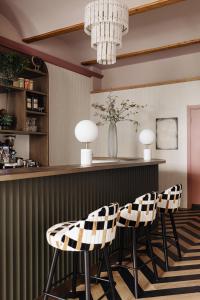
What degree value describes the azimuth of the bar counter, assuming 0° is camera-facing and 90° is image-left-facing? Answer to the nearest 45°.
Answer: approximately 315°

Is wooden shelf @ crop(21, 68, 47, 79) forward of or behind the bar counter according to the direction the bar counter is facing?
behind

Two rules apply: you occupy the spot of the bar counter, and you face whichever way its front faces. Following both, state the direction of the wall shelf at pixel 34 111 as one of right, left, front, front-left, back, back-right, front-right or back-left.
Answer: back-left

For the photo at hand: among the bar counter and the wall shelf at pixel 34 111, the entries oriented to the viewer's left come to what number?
0

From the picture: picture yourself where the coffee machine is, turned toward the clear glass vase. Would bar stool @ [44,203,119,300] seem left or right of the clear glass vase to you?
right

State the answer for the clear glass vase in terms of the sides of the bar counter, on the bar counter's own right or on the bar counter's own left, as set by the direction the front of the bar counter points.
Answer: on the bar counter's own left

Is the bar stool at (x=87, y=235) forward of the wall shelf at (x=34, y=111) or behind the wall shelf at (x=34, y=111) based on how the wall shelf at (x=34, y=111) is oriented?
forward

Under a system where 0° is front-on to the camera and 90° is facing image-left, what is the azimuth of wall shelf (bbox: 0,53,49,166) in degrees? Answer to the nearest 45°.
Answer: approximately 315°
